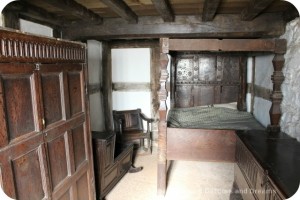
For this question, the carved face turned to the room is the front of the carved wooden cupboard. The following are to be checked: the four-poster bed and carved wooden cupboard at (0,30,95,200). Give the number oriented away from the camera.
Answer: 0

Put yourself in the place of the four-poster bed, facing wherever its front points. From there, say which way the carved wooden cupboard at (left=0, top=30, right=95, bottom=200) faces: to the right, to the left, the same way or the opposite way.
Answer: to the left

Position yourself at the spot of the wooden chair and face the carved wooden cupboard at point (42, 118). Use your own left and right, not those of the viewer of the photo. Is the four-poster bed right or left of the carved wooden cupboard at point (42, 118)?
left

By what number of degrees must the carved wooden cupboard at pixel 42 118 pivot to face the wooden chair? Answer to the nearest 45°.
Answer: approximately 90° to its left

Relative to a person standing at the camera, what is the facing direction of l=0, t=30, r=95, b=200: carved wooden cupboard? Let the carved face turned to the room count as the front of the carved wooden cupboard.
facing the viewer and to the right of the viewer

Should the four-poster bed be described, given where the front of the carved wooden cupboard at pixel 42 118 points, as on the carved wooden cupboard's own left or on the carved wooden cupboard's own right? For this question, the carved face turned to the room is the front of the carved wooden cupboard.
on the carved wooden cupboard's own left

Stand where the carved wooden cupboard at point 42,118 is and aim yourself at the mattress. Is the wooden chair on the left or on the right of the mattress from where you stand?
left

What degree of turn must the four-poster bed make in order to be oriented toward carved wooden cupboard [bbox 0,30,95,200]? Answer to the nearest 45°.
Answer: approximately 45° to its right

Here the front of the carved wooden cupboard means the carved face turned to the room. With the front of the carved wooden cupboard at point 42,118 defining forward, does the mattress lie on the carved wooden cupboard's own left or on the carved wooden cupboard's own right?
on the carved wooden cupboard's own left

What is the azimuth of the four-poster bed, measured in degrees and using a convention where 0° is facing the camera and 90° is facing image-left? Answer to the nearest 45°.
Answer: approximately 0°
